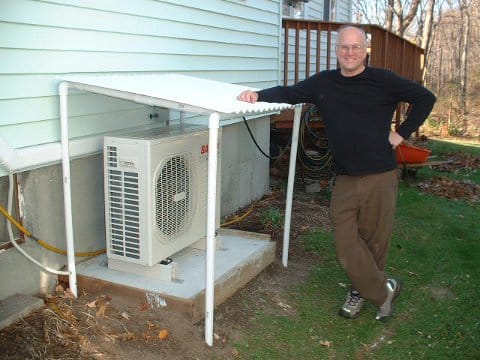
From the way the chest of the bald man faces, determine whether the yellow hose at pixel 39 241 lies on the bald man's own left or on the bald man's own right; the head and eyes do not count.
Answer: on the bald man's own right

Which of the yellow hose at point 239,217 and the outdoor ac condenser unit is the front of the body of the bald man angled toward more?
the outdoor ac condenser unit

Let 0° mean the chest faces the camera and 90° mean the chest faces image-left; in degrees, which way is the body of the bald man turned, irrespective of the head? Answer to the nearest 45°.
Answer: approximately 0°

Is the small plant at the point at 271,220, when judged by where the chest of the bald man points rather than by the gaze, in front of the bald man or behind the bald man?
behind

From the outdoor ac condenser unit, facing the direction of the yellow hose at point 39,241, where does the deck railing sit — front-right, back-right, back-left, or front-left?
back-right

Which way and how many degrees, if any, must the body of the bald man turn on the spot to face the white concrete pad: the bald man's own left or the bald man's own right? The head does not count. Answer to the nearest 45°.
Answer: approximately 90° to the bald man's own right

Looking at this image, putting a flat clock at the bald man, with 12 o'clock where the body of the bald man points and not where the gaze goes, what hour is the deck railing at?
The deck railing is roughly at 6 o'clock from the bald man.

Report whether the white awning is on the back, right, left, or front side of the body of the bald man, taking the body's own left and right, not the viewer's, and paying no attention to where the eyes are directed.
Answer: right

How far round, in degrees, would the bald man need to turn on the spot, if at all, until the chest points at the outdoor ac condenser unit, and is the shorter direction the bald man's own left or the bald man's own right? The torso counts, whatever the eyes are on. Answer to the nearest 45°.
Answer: approximately 90° to the bald man's own right
